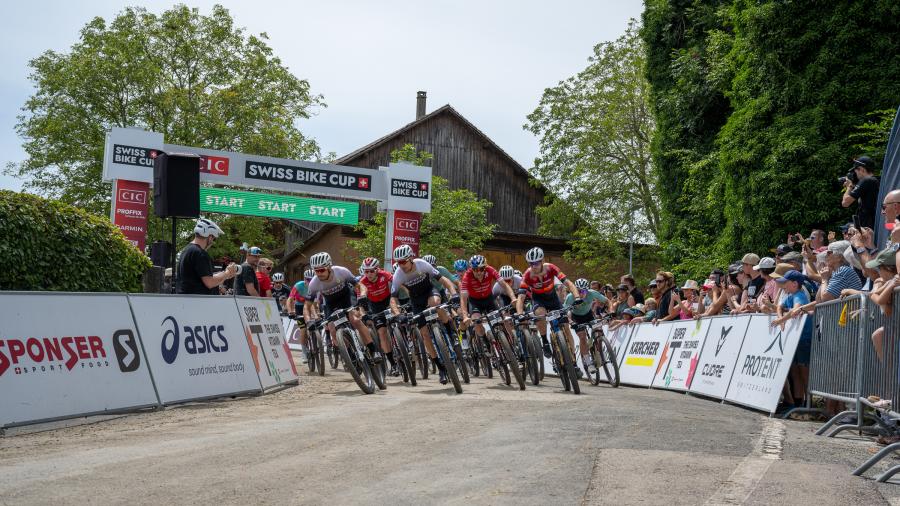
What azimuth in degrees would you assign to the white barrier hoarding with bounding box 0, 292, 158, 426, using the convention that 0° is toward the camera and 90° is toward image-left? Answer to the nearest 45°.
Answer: approximately 315°

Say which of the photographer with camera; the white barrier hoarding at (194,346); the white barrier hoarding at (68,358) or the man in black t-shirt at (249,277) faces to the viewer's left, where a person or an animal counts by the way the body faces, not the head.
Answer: the photographer with camera

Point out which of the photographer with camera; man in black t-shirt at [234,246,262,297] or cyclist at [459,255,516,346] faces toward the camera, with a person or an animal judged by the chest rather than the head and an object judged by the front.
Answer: the cyclist

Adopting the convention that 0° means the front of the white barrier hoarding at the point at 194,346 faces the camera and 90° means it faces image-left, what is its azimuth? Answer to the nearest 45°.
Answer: approximately 315°

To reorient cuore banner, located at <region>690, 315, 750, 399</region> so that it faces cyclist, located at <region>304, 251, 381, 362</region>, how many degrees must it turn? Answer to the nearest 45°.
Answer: approximately 45° to its right

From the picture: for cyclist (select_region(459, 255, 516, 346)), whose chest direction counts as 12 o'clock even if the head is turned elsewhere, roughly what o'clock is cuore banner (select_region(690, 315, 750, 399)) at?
The cuore banner is roughly at 10 o'clock from the cyclist.

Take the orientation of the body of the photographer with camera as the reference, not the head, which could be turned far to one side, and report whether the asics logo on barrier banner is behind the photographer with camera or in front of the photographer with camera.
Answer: in front

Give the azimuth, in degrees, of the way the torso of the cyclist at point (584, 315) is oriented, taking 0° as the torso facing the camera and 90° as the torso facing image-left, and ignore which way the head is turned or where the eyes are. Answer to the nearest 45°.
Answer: approximately 0°

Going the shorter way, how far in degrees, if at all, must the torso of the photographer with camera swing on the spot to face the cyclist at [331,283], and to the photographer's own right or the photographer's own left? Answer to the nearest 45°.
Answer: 0° — they already face them

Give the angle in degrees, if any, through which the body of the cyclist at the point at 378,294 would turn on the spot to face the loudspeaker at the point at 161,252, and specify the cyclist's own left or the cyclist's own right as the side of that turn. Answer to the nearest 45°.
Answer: approximately 90° to the cyclist's own right

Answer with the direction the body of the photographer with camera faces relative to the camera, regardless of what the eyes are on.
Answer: to the viewer's left
